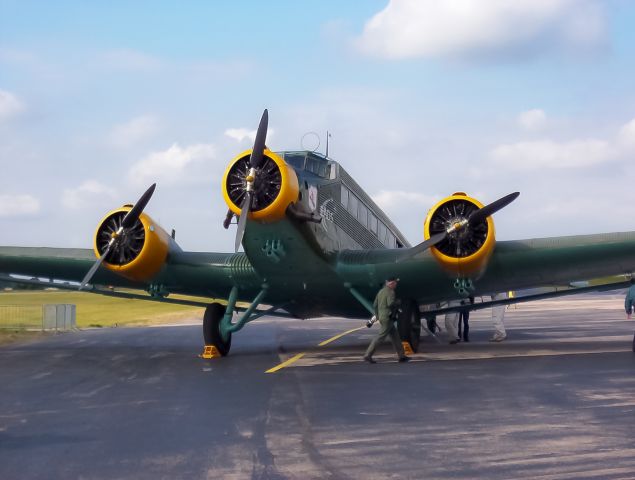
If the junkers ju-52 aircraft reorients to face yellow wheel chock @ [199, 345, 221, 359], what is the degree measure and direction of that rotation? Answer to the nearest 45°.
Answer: approximately 45° to its right

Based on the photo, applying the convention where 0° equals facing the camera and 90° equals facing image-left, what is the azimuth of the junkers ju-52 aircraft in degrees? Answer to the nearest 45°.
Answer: approximately 45°

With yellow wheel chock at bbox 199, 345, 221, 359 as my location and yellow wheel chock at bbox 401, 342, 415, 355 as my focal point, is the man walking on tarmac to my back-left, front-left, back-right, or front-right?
front-right
